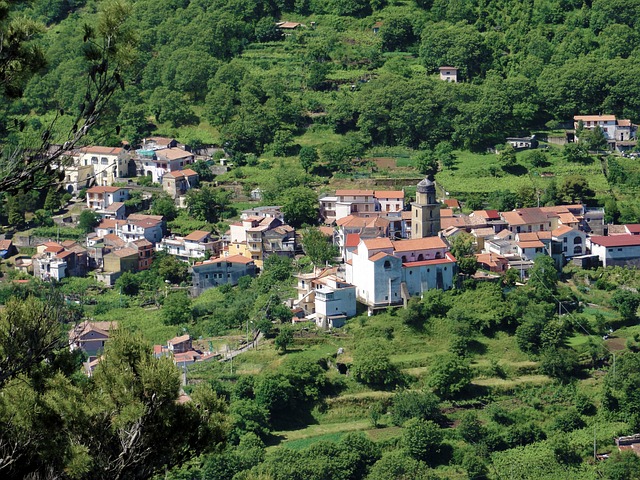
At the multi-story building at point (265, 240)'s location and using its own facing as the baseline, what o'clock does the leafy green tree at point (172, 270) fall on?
The leafy green tree is roughly at 3 o'clock from the multi-story building.

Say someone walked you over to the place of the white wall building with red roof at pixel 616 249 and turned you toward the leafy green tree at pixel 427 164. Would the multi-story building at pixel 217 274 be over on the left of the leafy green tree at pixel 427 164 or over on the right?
left

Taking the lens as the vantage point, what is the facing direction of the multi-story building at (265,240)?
facing the viewer

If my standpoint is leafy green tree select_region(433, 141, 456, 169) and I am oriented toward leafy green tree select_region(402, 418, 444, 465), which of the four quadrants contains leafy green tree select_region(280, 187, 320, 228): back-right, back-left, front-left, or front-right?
front-right

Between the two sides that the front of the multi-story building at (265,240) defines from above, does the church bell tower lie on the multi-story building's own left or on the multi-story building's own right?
on the multi-story building's own left

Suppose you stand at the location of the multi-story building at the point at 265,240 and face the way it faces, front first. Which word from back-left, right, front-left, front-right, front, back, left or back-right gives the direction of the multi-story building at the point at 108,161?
back-right

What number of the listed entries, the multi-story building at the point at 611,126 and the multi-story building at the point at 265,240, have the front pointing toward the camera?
2

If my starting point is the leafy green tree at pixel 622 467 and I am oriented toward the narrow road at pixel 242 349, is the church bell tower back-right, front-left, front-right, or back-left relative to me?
front-right

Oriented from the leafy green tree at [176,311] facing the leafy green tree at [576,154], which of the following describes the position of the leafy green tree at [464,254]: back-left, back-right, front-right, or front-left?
front-right
